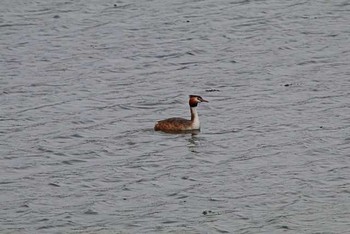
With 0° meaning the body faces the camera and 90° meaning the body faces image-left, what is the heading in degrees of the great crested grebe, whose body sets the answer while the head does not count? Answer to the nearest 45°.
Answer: approximately 270°
